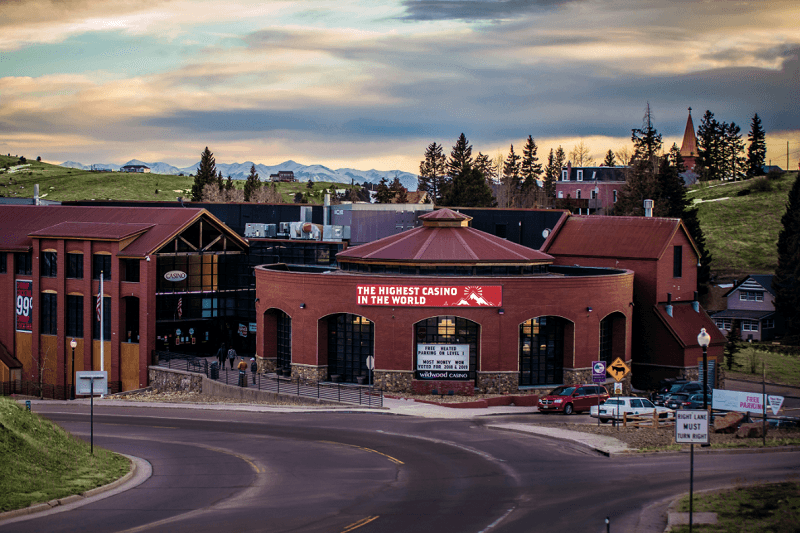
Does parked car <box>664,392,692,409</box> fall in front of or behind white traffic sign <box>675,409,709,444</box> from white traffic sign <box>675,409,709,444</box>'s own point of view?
behind

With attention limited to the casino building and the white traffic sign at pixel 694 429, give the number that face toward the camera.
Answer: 2

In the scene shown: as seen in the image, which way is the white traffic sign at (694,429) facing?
toward the camera

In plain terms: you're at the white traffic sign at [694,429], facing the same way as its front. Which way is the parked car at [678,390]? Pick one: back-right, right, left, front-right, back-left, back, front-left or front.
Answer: back

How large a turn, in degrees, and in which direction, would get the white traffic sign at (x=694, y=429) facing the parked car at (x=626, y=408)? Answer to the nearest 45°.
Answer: approximately 180°

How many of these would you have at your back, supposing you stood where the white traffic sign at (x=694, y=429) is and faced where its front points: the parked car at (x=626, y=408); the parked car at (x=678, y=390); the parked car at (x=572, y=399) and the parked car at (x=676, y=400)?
4

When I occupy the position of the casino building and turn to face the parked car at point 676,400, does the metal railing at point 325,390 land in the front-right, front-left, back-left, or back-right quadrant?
back-right

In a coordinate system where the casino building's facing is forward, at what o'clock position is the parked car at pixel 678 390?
The parked car is roughly at 9 o'clock from the casino building.

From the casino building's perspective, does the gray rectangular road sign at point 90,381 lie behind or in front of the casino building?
in front

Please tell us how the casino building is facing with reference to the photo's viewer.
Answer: facing the viewer

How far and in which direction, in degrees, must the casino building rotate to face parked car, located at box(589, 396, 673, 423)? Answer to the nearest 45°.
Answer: approximately 45° to its left

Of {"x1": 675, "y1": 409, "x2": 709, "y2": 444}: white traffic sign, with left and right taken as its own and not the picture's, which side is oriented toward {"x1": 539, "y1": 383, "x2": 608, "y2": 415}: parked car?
back
